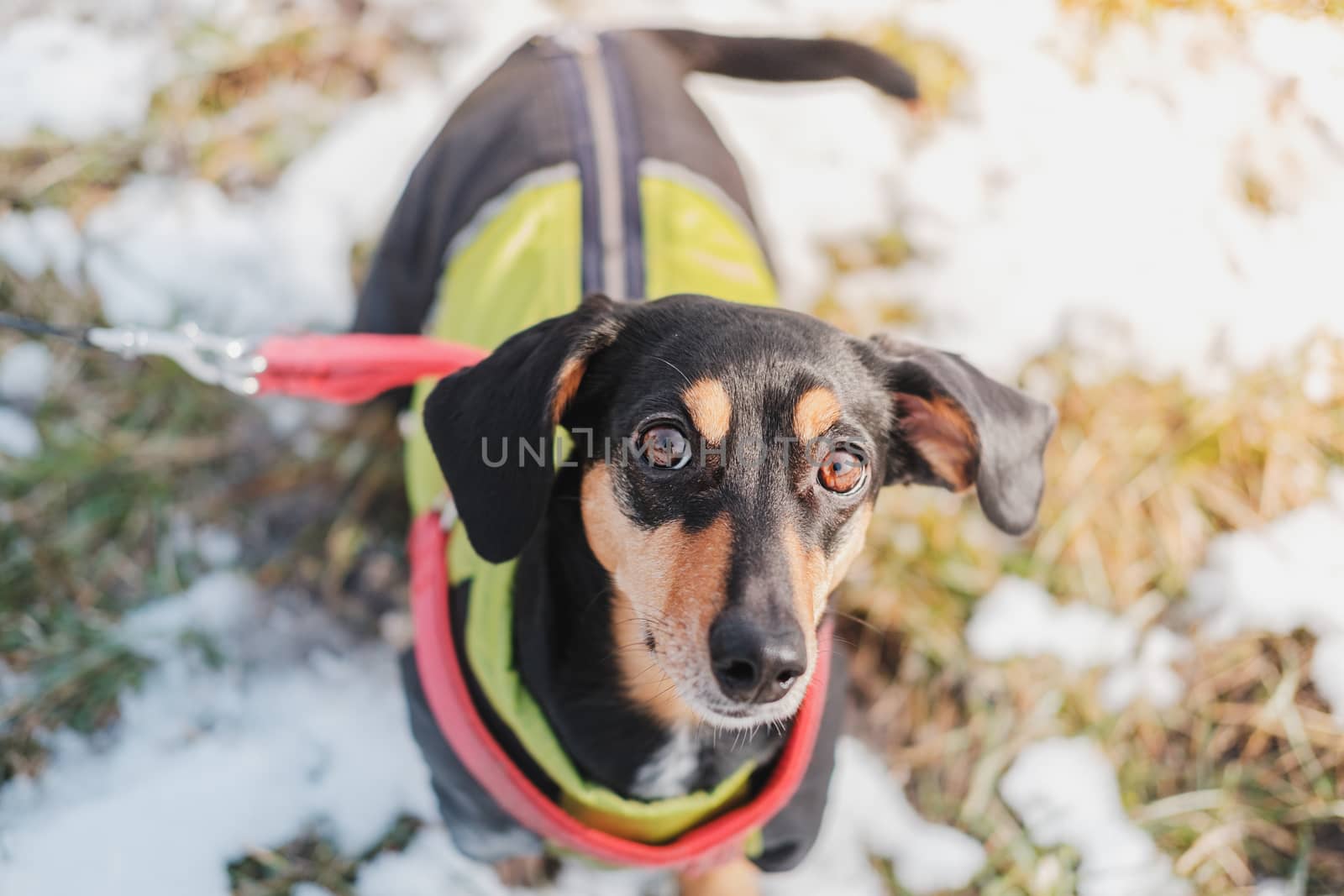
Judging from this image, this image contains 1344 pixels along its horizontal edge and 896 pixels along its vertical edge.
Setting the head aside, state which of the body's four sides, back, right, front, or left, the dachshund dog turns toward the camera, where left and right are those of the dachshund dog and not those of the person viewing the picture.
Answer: front
